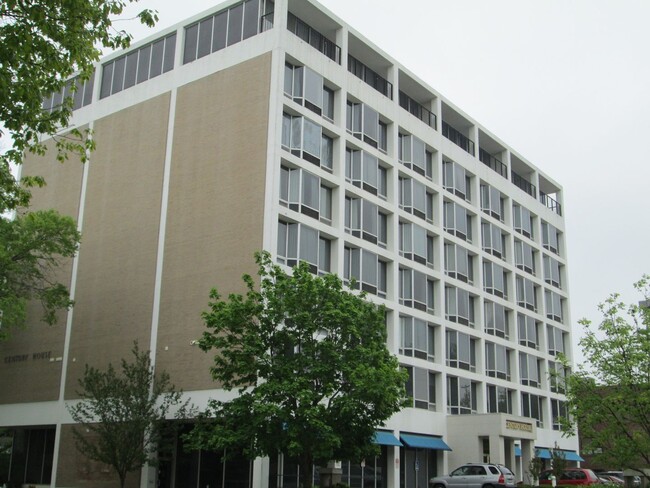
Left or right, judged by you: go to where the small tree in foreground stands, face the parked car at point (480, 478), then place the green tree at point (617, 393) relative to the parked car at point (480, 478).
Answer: right

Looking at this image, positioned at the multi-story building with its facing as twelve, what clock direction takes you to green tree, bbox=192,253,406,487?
The green tree is roughly at 1 o'clock from the multi-story building.

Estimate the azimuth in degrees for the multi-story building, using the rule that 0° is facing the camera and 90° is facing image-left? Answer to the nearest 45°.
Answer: approximately 315°
